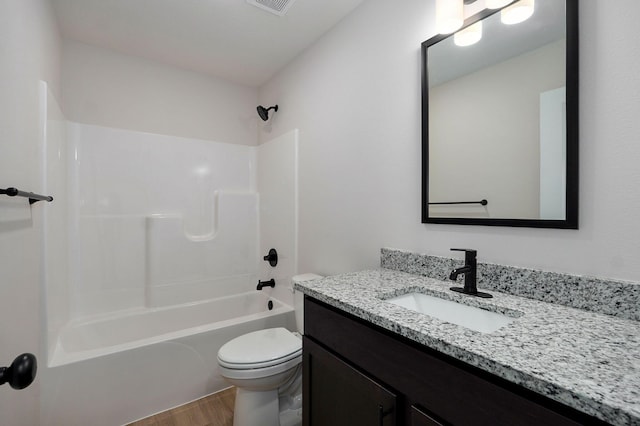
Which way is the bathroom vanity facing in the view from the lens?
facing the viewer and to the left of the viewer

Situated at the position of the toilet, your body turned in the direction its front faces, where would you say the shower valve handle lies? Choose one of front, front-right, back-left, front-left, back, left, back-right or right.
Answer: back-right

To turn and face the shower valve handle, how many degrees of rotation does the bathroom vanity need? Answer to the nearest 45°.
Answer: approximately 90° to its right

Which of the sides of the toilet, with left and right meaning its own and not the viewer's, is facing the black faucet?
left

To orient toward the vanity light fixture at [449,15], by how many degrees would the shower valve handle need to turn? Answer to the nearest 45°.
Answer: approximately 90° to its left

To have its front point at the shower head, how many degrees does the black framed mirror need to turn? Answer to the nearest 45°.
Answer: approximately 45° to its right

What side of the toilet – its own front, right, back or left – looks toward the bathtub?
right

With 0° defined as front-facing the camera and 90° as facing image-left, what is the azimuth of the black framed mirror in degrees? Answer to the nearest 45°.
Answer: approximately 45°
